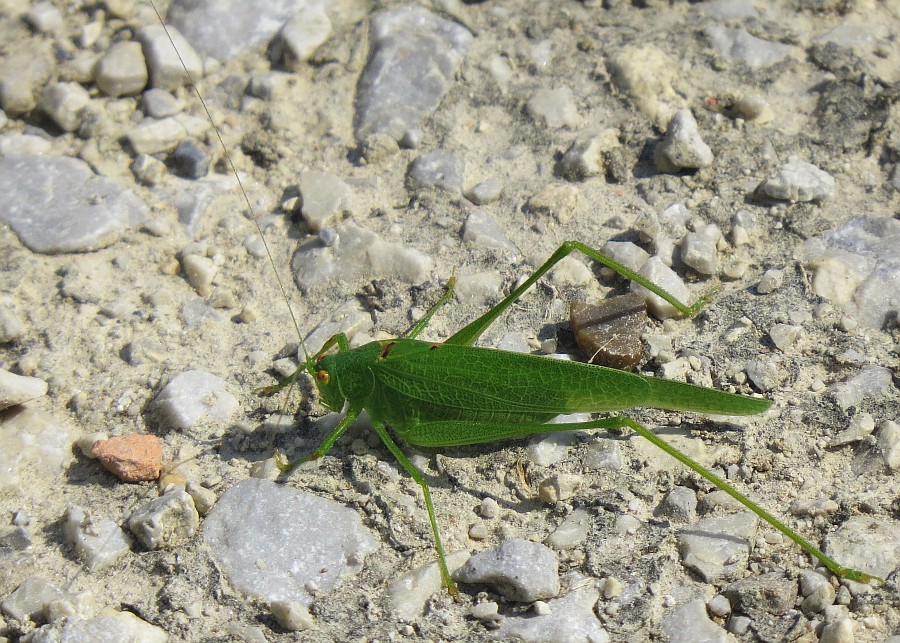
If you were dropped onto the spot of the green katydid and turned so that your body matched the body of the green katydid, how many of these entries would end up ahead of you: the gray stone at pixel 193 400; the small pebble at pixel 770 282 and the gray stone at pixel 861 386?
1

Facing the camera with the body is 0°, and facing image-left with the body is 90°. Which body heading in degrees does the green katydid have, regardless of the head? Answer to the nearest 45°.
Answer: approximately 90°

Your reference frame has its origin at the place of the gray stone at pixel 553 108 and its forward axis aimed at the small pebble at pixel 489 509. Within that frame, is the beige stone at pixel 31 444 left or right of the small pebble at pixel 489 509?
right

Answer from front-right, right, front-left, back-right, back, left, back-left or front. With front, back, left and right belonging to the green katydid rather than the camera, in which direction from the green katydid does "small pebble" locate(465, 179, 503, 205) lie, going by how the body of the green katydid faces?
right

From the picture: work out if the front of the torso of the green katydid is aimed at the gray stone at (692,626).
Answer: no

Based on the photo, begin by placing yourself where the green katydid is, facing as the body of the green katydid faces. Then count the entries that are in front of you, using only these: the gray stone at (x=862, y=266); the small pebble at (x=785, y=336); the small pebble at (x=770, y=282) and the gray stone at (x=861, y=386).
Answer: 0

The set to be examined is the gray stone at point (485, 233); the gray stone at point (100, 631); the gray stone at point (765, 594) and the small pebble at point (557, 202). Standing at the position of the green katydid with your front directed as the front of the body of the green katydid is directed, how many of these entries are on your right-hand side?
2

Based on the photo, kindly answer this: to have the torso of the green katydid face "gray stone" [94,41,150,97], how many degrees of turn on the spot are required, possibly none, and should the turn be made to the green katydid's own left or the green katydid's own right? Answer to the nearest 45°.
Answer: approximately 45° to the green katydid's own right

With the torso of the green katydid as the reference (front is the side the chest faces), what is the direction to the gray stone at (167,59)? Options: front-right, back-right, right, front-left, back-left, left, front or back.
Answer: front-right

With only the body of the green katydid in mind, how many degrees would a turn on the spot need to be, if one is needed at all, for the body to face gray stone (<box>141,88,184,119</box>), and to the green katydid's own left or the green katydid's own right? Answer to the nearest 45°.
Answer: approximately 45° to the green katydid's own right

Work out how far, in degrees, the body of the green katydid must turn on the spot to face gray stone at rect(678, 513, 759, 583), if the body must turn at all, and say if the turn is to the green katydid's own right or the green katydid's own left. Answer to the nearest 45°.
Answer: approximately 135° to the green katydid's own left

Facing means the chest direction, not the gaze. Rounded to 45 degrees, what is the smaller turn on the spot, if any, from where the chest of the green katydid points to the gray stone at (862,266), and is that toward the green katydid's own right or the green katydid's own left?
approximately 135° to the green katydid's own right

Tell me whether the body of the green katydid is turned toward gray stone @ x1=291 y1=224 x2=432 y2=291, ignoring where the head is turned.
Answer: no

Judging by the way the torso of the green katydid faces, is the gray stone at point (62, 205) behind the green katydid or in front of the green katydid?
in front

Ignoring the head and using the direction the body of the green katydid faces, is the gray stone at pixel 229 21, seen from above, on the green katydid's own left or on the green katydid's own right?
on the green katydid's own right
